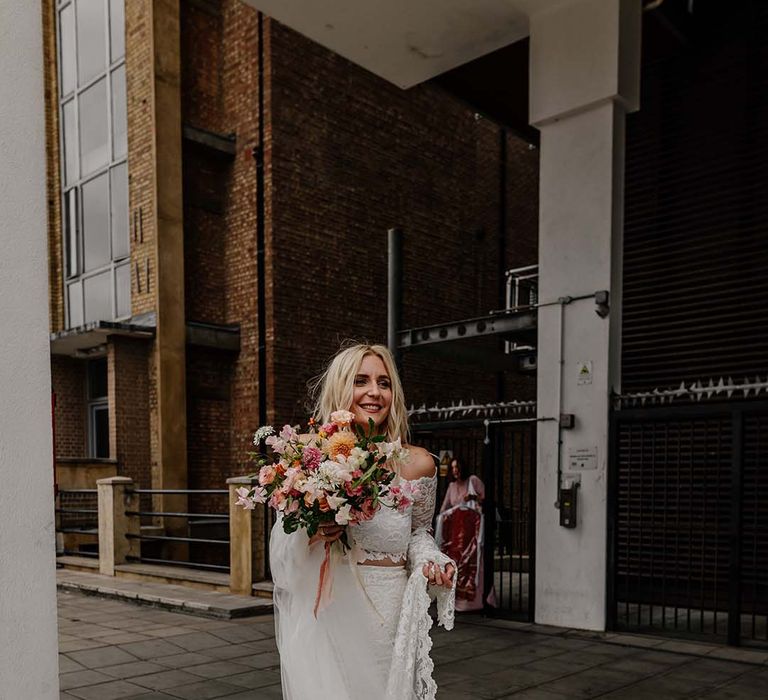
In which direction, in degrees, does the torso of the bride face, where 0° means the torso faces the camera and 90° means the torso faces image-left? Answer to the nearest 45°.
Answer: approximately 0°

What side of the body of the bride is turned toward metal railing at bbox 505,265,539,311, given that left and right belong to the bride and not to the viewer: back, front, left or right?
back

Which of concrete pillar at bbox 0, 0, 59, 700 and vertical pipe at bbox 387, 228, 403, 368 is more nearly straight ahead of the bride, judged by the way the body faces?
the concrete pillar

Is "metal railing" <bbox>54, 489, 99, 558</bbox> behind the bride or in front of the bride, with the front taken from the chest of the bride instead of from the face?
behind

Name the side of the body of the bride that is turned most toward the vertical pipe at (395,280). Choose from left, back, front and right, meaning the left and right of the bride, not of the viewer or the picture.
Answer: back

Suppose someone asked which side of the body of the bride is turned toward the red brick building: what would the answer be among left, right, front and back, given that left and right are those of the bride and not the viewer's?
back

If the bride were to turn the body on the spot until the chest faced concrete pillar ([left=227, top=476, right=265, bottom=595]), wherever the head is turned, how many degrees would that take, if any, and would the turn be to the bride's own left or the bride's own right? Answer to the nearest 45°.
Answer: approximately 180°

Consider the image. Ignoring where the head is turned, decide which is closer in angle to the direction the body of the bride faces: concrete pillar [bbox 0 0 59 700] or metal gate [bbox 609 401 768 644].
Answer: the concrete pillar

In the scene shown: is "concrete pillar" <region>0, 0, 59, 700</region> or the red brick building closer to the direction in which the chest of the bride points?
the concrete pillar

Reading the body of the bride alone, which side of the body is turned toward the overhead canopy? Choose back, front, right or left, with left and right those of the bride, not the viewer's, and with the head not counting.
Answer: back

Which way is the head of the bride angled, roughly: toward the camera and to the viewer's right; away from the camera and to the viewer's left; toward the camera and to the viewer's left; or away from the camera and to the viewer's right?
toward the camera and to the viewer's right

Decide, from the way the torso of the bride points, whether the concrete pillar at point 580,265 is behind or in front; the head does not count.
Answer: behind
